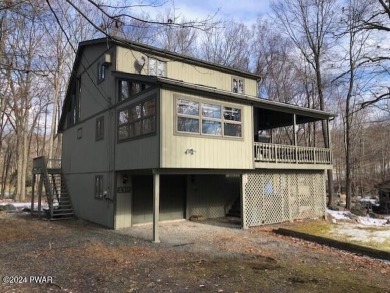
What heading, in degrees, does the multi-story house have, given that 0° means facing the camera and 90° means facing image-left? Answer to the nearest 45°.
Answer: approximately 315°
